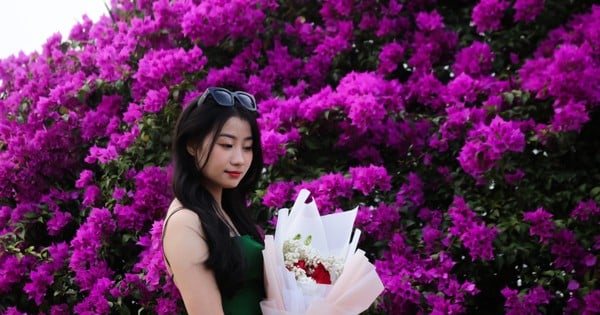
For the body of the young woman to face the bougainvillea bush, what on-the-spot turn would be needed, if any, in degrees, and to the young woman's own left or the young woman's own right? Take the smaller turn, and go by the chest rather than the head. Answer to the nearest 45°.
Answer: approximately 90° to the young woman's own left

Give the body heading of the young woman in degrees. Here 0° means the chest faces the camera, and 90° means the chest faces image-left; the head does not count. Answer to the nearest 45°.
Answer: approximately 315°

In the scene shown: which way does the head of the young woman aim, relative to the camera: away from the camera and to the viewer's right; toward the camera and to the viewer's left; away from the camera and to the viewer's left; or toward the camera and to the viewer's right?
toward the camera and to the viewer's right
